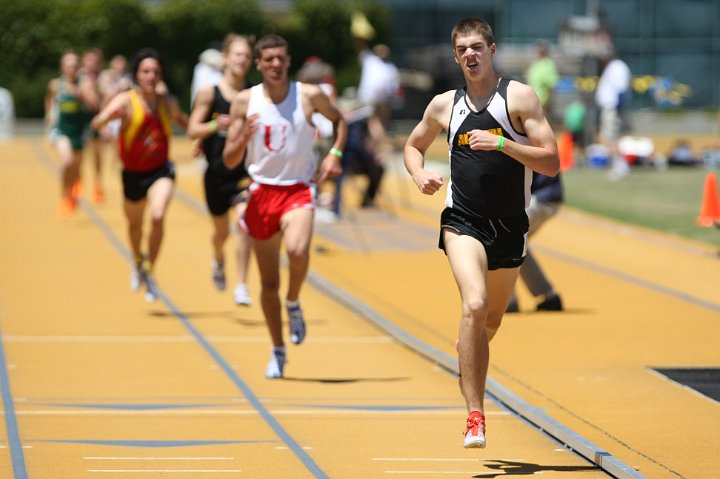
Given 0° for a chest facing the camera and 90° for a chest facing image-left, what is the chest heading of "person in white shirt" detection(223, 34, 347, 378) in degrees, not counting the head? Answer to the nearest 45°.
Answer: approximately 0°

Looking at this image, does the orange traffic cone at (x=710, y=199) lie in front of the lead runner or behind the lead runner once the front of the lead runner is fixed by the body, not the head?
behind

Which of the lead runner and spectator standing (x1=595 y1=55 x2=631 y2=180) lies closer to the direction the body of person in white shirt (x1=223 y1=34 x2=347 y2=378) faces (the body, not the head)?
the lead runner
